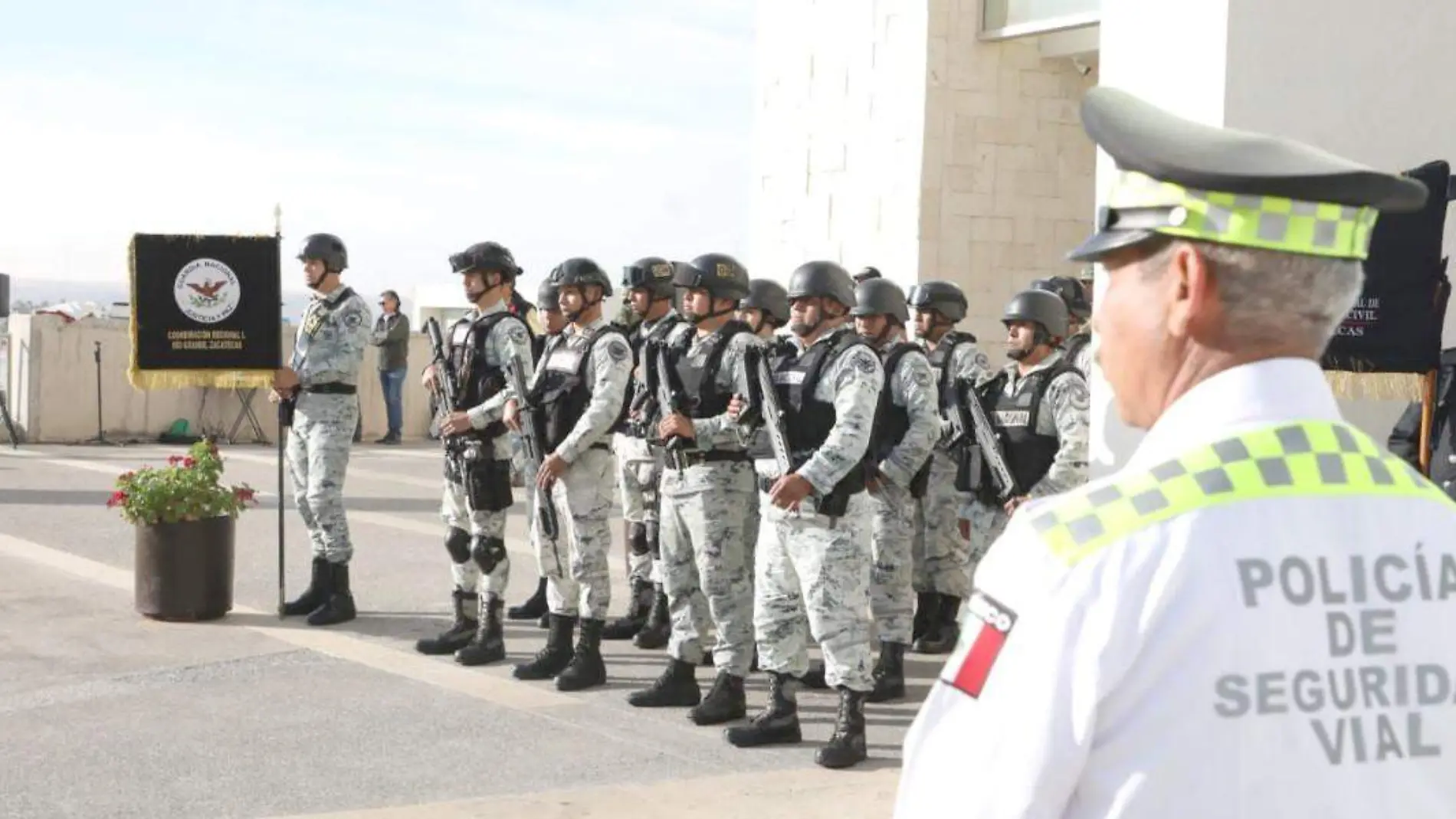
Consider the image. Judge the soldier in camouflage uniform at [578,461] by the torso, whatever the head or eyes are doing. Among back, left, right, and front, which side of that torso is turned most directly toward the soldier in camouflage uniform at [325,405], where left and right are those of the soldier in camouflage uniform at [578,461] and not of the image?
right

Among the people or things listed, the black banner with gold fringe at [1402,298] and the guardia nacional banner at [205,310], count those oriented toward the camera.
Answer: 2

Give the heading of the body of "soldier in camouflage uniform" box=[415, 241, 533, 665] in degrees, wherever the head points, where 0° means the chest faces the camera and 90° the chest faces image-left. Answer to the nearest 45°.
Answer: approximately 45°

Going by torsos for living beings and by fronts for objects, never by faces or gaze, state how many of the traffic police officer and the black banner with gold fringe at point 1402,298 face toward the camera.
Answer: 1

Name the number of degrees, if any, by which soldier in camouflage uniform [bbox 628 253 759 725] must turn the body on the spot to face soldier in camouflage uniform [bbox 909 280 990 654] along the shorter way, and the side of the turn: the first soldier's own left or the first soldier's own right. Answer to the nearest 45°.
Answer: approximately 180°

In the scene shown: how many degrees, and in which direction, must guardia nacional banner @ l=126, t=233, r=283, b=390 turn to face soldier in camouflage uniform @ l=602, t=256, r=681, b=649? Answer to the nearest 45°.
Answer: approximately 45° to its left

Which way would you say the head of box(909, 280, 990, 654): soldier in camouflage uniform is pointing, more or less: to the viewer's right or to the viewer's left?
to the viewer's left

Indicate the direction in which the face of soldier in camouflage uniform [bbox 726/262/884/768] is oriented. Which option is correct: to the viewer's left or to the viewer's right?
to the viewer's left

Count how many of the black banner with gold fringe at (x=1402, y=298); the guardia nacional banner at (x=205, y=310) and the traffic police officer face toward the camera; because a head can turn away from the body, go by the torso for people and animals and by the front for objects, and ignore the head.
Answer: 2

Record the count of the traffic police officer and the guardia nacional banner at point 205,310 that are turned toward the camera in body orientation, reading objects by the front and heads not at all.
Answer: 1

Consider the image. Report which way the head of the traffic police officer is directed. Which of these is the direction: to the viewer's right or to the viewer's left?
to the viewer's left
